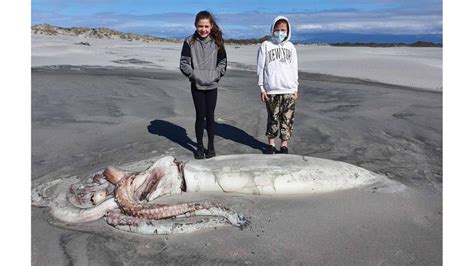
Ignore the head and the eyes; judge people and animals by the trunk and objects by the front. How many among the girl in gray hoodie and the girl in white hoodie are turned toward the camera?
2

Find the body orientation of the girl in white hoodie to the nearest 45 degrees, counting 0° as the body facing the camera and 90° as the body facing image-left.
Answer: approximately 0°

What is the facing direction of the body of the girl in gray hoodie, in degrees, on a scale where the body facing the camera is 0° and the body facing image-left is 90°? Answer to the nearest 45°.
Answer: approximately 0°
